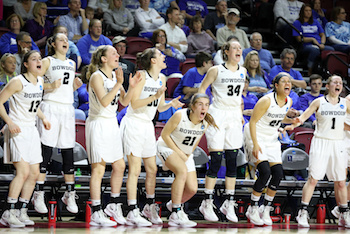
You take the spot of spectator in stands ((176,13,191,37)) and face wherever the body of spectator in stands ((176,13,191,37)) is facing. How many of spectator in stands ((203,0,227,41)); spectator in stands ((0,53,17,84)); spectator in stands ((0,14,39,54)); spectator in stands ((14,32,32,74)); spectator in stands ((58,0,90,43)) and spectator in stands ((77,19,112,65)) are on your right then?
5

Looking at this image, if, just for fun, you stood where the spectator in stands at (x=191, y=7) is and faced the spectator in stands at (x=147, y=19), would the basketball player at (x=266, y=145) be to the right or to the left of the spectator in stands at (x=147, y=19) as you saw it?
left

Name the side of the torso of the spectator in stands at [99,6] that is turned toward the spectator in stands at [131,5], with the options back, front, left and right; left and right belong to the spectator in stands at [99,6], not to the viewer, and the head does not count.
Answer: left

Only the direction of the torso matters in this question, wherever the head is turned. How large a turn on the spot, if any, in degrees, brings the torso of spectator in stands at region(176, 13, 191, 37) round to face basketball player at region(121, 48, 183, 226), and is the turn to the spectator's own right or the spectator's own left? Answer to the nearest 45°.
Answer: approximately 45° to the spectator's own right

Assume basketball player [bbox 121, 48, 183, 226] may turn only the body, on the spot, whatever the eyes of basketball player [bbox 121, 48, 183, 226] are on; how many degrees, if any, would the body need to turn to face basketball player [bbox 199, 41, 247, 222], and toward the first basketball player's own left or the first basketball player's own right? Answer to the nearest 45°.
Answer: approximately 45° to the first basketball player's own left

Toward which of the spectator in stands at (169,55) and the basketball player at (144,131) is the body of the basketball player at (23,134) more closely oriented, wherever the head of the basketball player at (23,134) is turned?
the basketball player

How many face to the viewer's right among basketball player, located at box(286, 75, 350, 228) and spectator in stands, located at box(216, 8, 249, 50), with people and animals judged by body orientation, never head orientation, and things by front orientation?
0

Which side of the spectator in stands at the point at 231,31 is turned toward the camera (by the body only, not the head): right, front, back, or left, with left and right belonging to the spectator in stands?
front

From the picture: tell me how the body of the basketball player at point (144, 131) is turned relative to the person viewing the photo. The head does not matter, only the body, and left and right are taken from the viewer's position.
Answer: facing the viewer and to the right of the viewer

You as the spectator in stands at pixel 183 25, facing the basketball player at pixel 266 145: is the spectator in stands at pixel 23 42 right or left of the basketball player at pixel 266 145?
right

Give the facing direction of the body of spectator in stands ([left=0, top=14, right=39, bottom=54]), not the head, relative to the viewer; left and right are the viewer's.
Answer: facing the viewer

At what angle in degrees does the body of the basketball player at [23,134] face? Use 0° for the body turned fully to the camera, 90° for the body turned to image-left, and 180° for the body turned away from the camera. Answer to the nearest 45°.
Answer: approximately 315°

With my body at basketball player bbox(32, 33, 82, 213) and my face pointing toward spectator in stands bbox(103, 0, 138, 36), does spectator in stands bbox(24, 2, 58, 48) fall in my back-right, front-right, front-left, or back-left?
front-left

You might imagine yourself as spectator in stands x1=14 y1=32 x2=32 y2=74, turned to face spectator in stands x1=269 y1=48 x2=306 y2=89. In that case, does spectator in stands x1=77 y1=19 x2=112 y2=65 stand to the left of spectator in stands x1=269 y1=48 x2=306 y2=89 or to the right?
left

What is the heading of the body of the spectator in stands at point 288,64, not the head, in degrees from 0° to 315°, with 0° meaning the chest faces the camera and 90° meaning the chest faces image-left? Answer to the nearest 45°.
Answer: approximately 0°

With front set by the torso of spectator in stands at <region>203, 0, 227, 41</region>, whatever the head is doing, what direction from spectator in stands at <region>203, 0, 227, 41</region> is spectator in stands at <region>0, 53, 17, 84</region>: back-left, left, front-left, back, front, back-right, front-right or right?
right

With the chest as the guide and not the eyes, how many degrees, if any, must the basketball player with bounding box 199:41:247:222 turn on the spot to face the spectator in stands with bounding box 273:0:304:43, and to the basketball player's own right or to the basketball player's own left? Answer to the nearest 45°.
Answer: approximately 135° to the basketball player's own left

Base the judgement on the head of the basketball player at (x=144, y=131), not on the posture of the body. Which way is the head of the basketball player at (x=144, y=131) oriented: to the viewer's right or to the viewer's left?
to the viewer's right

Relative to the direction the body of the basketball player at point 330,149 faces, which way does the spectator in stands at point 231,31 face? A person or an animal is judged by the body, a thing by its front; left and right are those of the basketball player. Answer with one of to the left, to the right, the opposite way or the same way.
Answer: the same way

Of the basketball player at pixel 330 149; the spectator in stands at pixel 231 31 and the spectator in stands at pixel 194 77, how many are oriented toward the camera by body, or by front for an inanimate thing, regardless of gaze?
2
